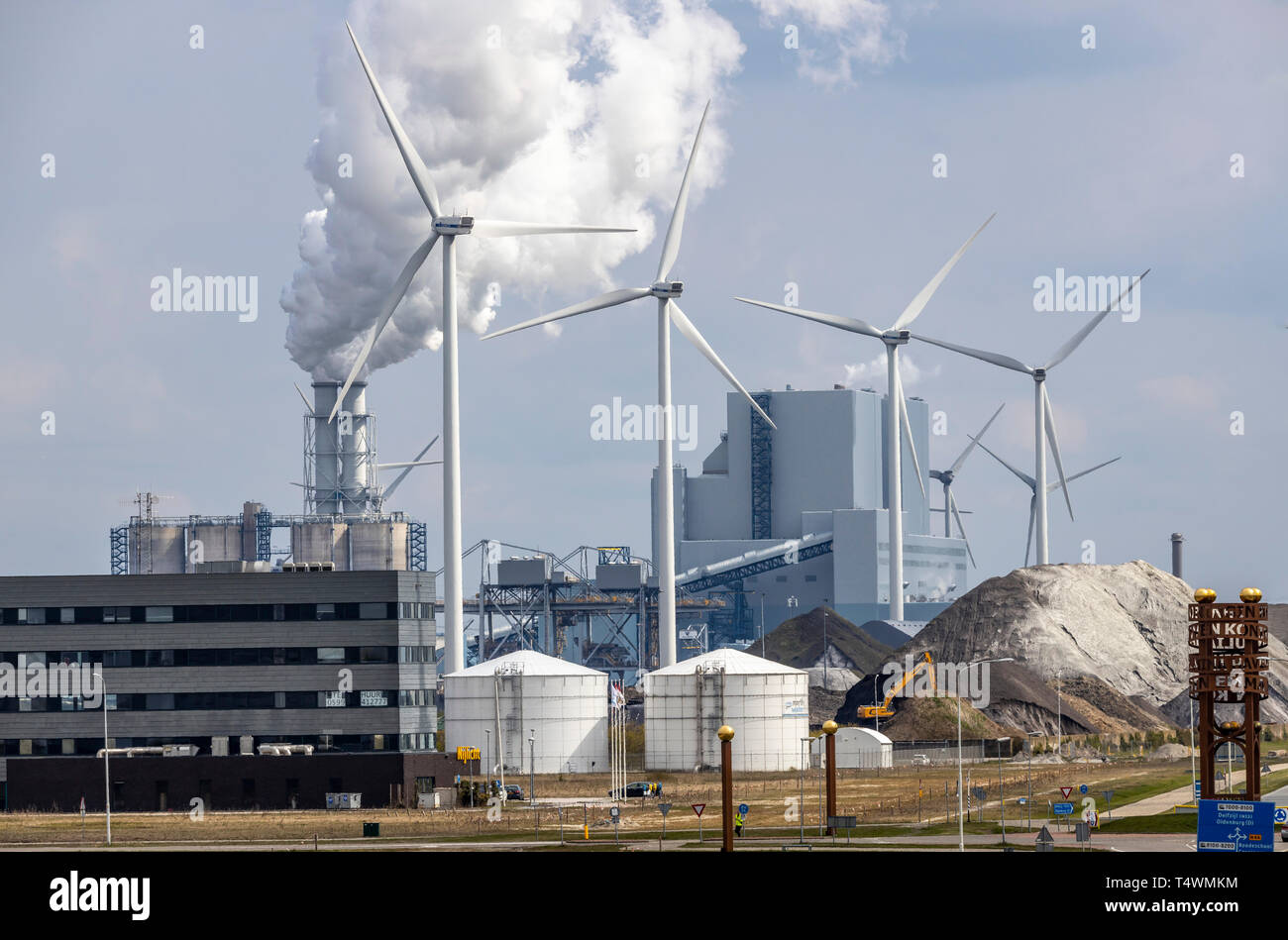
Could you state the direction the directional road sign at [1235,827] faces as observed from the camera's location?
facing the viewer
